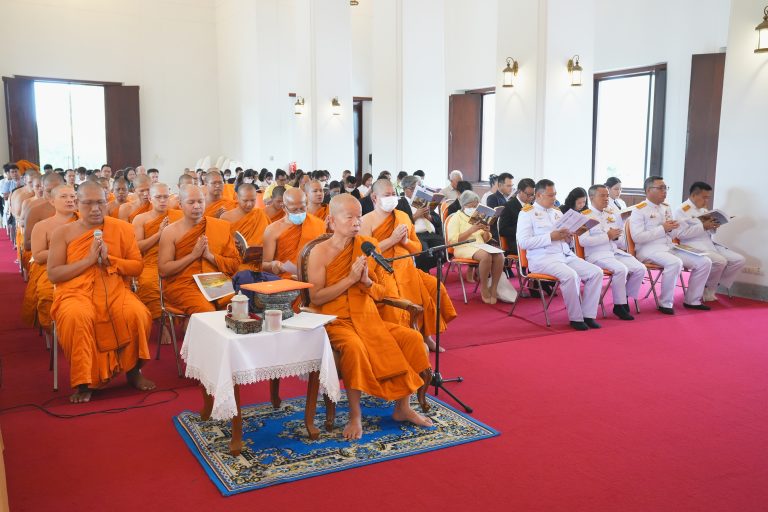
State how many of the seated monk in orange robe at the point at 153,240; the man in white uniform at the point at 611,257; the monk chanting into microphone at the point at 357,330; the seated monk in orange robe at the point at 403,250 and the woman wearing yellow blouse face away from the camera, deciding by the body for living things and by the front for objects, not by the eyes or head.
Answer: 0

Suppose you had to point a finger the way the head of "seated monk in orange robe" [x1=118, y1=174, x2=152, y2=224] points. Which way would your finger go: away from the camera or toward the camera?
toward the camera

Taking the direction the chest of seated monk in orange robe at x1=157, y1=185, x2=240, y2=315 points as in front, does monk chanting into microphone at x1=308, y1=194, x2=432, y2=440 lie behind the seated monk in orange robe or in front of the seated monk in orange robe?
in front

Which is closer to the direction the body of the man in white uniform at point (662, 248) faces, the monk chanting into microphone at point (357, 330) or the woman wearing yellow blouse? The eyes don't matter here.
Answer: the monk chanting into microphone

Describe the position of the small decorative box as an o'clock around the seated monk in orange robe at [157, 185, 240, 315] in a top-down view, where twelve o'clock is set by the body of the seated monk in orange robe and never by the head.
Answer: The small decorative box is roughly at 1 o'clock from the seated monk in orange robe.

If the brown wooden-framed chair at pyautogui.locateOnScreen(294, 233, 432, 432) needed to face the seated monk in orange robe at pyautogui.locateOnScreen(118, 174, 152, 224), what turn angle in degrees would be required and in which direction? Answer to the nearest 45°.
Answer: approximately 180°

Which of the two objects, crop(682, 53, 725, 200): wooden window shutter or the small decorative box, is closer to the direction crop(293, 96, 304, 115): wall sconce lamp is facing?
the small decorative box

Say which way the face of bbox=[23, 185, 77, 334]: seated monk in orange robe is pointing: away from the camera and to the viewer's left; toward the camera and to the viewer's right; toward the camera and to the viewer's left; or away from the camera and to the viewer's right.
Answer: toward the camera and to the viewer's right

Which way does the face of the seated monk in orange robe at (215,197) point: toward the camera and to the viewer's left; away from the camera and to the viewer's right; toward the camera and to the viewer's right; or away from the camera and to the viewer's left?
toward the camera and to the viewer's right

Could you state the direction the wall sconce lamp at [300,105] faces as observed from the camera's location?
facing the viewer and to the left of the viewer

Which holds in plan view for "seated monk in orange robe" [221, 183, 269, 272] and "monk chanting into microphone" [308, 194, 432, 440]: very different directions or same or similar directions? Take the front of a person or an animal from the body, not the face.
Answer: same or similar directions

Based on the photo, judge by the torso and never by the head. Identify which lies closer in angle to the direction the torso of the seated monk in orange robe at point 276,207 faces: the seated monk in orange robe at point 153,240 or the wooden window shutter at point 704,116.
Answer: the wooden window shutter
